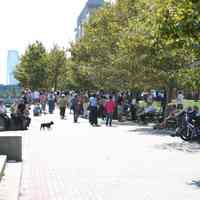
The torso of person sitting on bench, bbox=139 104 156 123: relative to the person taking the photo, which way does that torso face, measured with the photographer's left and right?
facing to the left of the viewer

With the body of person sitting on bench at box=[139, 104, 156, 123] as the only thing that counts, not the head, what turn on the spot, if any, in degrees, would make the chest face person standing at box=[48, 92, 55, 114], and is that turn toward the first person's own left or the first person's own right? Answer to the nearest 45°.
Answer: approximately 45° to the first person's own right
